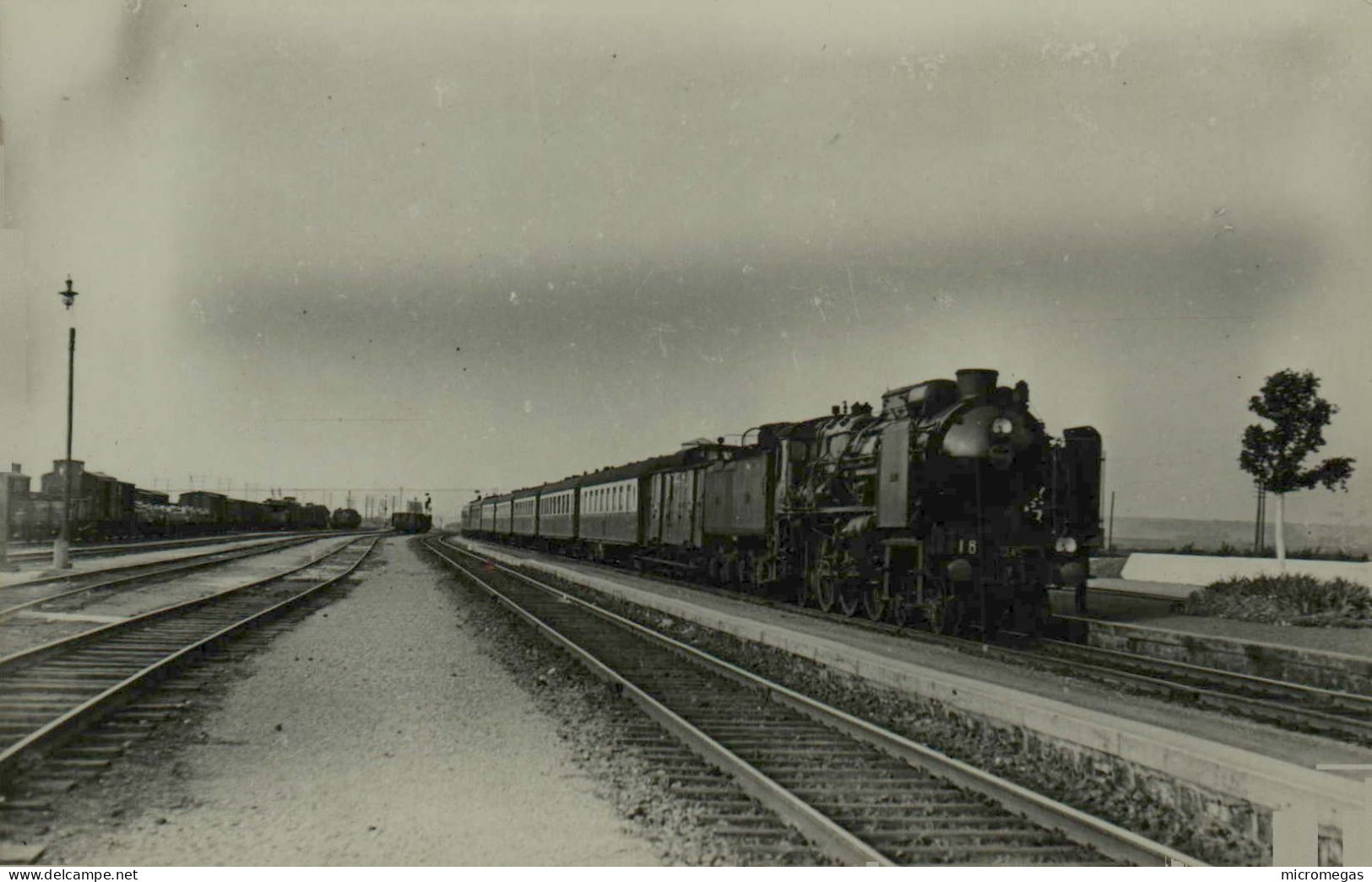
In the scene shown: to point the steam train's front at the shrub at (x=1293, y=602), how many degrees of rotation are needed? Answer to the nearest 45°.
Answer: approximately 90° to its left

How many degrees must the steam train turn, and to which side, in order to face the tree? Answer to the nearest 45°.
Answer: approximately 45° to its left

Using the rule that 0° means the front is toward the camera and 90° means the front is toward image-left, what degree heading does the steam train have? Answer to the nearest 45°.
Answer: approximately 315°

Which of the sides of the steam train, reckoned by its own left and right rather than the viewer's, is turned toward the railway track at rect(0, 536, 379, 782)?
right

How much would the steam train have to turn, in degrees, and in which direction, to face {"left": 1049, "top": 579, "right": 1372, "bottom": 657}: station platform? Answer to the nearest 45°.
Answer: approximately 90° to its left

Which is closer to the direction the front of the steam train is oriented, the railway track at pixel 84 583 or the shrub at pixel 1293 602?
the shrub

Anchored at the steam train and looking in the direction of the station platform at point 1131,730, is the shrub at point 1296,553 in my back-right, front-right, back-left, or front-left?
back-left

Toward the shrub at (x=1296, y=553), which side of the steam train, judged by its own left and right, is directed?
left
